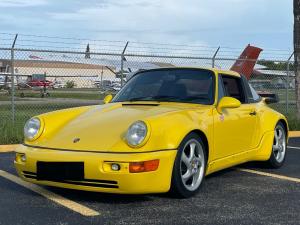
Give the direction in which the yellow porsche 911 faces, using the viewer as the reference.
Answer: facing the viewer and to the left of the viewer

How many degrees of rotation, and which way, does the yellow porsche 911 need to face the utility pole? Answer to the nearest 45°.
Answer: approximately 180°
